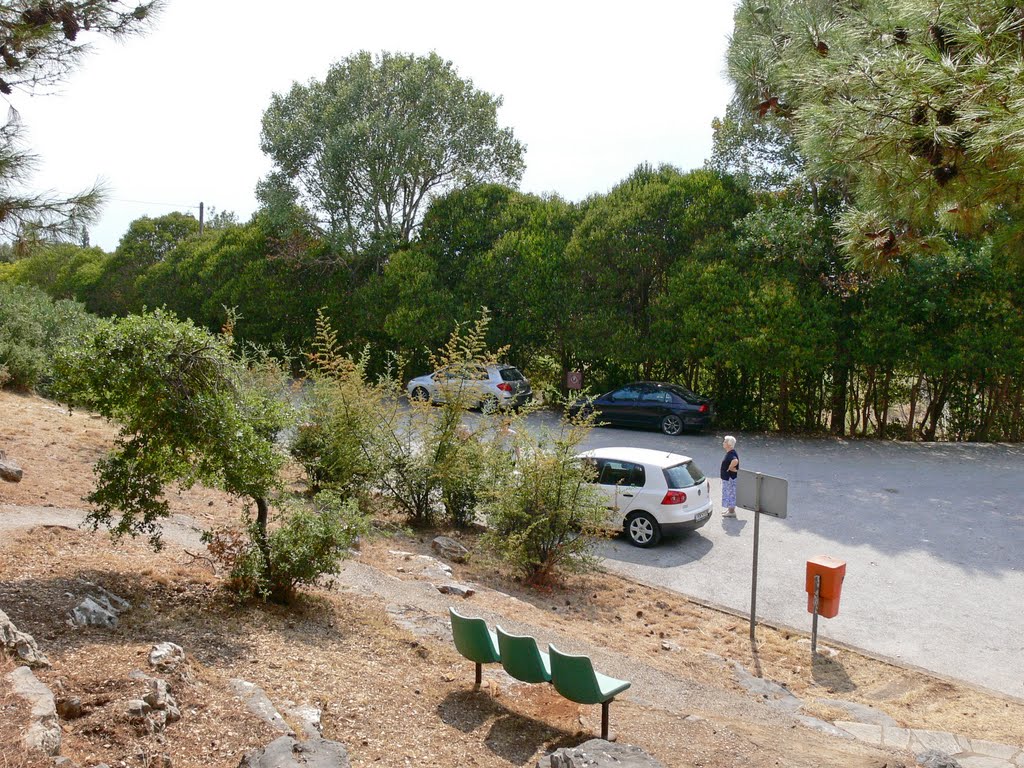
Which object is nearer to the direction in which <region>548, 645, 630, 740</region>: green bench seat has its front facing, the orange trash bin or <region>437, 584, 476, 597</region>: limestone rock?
the orange trash bin

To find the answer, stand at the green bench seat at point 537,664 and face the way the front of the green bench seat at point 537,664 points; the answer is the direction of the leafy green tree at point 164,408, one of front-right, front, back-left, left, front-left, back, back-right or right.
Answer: back-left
